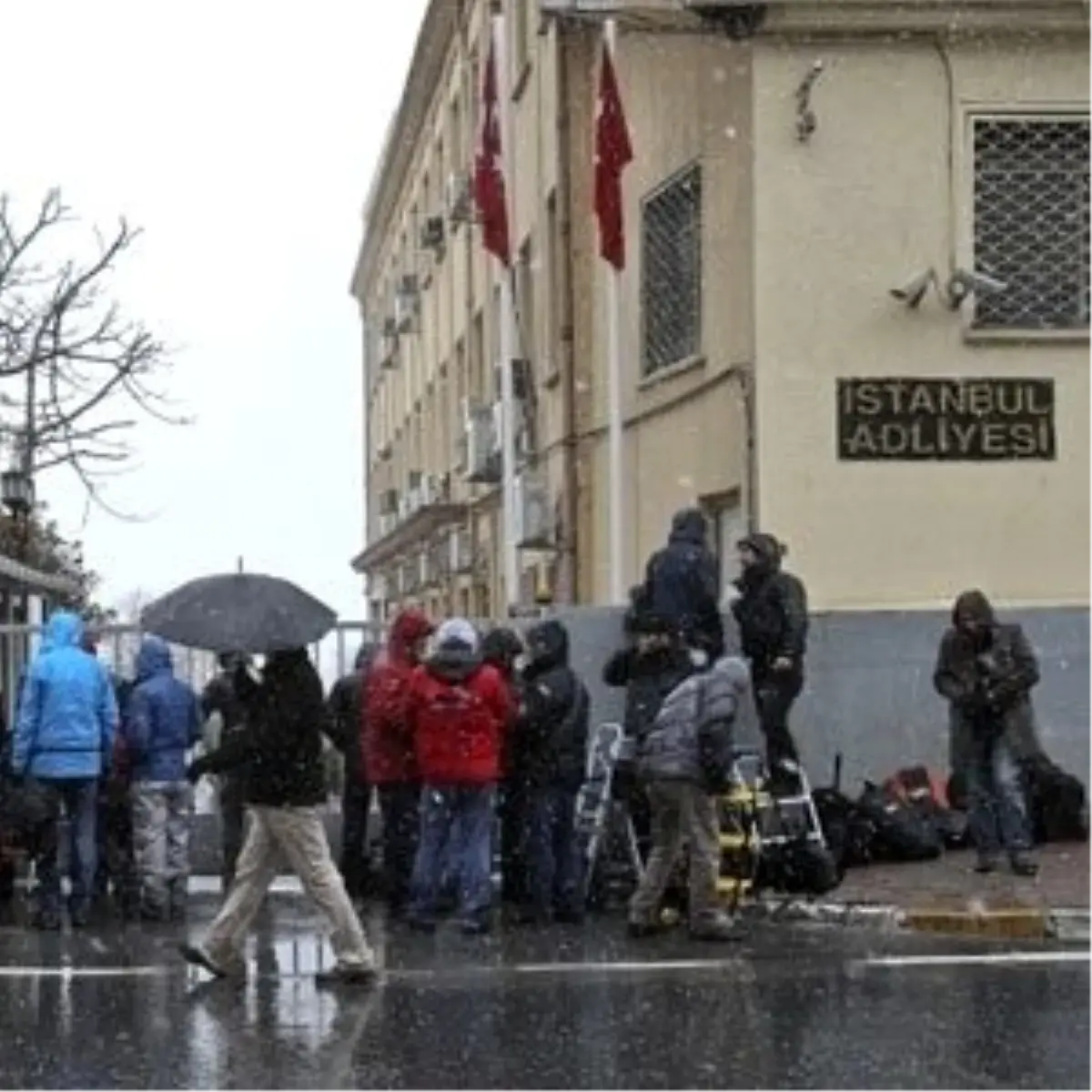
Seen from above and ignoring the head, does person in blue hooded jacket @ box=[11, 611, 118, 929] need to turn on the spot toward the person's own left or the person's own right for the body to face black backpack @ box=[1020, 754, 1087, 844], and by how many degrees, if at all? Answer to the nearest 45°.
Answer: approximately 90° to the person's own right

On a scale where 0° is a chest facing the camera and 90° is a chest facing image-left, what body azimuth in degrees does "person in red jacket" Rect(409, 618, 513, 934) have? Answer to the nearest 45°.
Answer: approximately 180°

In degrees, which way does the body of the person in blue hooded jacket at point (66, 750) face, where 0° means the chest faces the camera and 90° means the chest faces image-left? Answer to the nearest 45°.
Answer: approximately 180°

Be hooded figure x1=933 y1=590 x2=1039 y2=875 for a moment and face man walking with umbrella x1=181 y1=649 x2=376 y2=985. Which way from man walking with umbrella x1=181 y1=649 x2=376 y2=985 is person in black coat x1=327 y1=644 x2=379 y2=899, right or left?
right

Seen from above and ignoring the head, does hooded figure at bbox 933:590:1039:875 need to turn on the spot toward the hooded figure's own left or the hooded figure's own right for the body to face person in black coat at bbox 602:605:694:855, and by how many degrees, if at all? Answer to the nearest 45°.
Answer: approximately 45° to the hooded figure's own right
